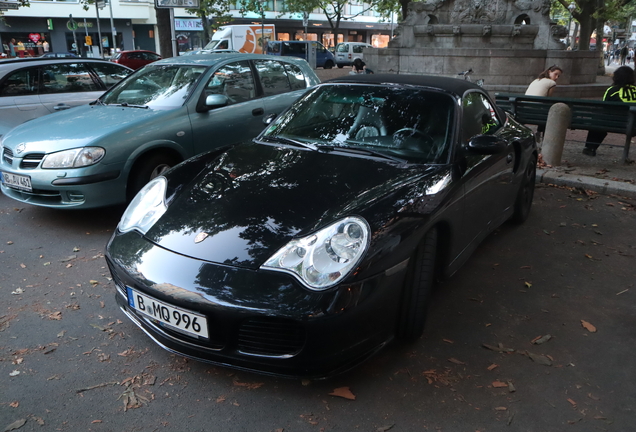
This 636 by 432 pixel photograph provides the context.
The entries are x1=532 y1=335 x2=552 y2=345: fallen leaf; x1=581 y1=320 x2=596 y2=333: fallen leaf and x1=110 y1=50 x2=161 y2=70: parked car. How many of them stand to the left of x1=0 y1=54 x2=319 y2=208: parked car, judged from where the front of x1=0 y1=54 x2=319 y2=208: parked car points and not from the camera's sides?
2

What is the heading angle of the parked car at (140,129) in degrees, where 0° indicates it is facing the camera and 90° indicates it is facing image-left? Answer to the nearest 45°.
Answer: approximately 45°

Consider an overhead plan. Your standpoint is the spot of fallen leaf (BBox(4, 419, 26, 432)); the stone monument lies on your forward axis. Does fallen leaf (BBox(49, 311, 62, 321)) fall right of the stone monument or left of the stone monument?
left

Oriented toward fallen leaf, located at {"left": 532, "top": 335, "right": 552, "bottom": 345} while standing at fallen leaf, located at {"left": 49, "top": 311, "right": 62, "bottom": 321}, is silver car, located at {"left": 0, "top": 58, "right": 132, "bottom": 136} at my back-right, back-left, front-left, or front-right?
back-left

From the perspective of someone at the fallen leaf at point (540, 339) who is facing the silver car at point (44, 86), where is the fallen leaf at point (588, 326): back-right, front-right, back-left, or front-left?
back-right
